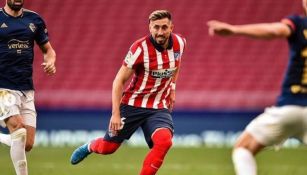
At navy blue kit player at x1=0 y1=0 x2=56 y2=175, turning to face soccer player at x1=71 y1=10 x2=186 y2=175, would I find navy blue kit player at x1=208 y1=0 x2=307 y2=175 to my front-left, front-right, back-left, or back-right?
front-right

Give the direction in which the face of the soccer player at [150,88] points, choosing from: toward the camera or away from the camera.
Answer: toward the camera

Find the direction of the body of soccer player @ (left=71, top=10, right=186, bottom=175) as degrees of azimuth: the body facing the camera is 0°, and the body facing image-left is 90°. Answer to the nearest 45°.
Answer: approximately 315°

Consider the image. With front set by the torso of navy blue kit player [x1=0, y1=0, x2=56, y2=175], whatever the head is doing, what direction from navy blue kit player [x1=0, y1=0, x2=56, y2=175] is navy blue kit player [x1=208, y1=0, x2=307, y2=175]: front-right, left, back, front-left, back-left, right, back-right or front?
front-left

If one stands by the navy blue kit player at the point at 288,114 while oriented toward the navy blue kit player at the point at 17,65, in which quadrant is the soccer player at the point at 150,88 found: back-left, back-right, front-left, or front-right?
front-right

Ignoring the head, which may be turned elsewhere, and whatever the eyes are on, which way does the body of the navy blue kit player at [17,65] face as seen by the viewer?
toward the camera

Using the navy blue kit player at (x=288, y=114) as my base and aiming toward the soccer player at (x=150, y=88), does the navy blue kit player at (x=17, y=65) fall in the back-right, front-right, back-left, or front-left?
front-left

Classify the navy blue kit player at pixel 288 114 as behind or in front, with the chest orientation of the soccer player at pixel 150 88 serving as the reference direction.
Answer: in front

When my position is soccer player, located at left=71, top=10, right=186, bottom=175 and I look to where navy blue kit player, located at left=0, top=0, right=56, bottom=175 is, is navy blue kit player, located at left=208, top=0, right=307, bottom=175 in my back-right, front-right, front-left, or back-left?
back-left

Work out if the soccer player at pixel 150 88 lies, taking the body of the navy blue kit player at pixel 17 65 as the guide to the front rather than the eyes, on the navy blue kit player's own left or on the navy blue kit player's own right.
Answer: on the navy blue kit player's own left

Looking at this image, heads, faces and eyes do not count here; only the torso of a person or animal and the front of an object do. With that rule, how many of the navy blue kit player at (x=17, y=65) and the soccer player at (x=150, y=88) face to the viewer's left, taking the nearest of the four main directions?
0
